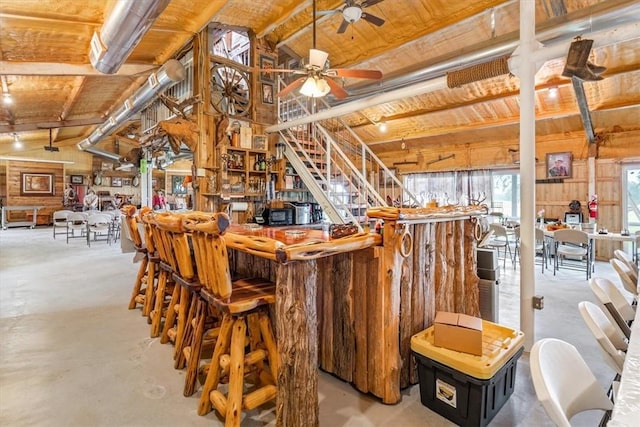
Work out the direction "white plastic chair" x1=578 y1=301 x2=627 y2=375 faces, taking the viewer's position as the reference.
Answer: facing the viewer and to the right of the viewer

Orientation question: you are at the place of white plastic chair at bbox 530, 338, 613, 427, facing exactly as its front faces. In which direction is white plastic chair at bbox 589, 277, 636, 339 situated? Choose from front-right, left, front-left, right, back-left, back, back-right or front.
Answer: back-left

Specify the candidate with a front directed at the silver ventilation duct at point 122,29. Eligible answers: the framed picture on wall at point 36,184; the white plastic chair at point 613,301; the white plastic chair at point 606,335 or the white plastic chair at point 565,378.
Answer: the framed picture on wall

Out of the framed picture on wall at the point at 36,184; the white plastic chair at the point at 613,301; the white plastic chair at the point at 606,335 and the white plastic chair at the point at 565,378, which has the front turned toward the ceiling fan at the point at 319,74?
the framed picture on wall

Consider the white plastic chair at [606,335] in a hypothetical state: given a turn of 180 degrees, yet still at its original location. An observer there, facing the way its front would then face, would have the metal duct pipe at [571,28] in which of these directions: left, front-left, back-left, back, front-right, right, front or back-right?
front-right

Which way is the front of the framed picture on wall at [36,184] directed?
toward the camera

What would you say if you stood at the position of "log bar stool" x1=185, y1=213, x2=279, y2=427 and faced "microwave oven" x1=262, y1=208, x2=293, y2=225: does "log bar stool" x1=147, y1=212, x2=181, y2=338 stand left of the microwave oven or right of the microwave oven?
left

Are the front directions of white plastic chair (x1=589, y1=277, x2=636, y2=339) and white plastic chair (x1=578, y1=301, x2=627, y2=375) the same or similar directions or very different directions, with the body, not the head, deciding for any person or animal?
same or similar directions

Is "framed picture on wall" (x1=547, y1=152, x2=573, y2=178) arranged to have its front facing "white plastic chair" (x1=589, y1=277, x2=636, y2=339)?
yes

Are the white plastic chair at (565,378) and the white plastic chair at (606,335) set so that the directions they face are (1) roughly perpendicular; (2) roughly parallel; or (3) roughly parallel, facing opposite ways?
roughly parallel

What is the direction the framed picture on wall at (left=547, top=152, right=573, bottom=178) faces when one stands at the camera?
facing the viewer

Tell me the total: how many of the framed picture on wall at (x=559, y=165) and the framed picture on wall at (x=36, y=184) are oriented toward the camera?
2

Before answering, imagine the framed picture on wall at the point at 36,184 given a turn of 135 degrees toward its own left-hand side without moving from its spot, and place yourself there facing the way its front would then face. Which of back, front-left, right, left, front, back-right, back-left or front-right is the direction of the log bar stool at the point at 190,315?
back-right

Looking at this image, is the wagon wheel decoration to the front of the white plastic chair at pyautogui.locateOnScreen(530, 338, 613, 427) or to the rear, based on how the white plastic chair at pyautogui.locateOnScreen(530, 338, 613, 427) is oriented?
to the rear
